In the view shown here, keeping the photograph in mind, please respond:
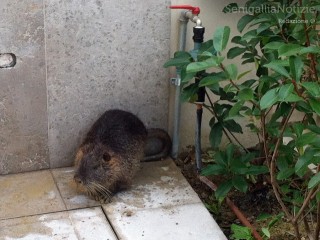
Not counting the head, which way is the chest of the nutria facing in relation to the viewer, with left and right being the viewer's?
facing the viewer and to the left of the viewer

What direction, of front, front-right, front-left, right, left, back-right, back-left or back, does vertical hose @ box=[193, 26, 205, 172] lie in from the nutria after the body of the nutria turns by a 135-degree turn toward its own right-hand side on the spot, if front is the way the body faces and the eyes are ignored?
right
